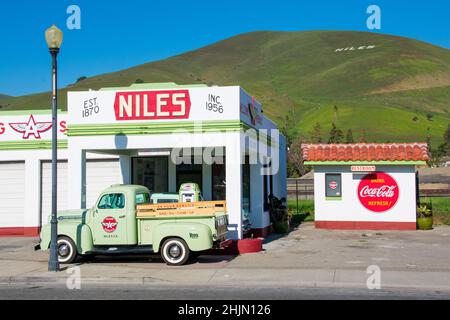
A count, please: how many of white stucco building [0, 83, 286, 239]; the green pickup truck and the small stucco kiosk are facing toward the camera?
2

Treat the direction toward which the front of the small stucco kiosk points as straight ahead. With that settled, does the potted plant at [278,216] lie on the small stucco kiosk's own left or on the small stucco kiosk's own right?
on the small stucco kiosk's own right

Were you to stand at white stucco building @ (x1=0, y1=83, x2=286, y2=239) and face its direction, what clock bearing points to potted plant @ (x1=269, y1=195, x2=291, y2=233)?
The potted plant is roughly at 8 o'clock from the white stucco building.

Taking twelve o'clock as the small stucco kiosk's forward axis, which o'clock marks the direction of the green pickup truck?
The green pickup truck is roughly at 1 o'clock from the small stucco kiosk.

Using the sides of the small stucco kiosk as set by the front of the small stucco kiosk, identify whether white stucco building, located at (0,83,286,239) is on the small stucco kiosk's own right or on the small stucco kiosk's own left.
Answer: on the small stucco kiosk's own right

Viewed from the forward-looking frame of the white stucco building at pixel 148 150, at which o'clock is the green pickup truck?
The green pickup truck is roughly at 12 o'clock from the white stucco building.

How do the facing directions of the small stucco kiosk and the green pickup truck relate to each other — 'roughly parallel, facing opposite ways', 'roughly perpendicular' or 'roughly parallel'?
roughly perpendicular
